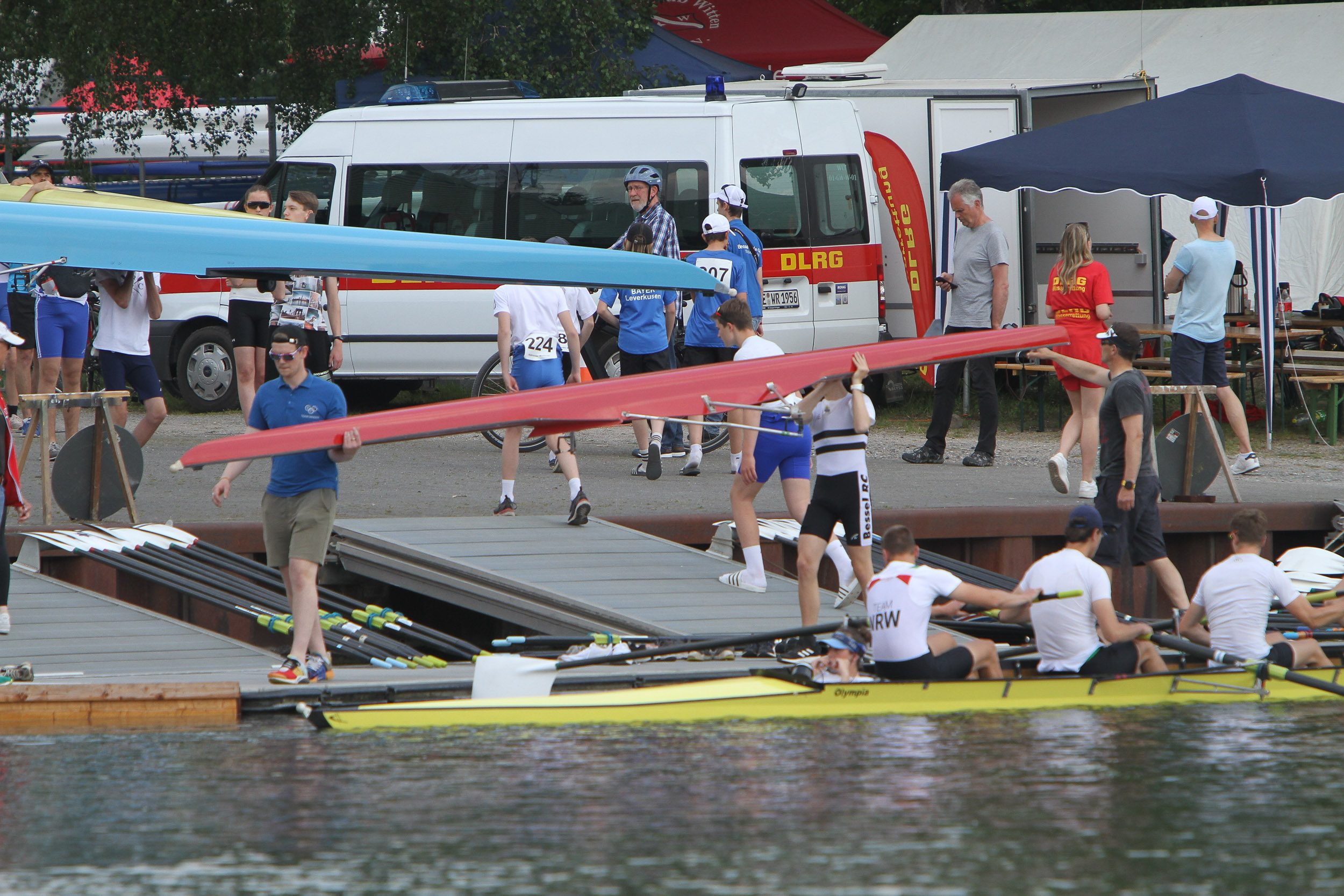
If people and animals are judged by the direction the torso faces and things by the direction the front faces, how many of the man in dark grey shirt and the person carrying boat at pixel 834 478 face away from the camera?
0

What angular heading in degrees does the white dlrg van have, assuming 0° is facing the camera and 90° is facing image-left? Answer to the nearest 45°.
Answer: approximately 135°

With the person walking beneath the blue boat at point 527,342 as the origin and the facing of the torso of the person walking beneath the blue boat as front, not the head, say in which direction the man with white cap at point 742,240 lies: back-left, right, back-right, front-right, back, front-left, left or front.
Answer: front-right

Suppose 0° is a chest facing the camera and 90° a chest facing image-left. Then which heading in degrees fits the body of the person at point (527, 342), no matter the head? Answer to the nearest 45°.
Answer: approximately 180°

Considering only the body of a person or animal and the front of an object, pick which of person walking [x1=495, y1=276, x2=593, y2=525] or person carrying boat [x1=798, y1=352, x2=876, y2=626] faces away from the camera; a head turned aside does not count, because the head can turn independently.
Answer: person walking [x1=495, y1=276, x2=593, y2=525]

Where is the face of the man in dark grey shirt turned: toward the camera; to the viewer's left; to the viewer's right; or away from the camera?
to the viewer's left

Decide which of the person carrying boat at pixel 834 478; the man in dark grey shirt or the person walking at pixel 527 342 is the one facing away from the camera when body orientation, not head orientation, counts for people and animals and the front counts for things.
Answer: the person walking at pixel 527 342

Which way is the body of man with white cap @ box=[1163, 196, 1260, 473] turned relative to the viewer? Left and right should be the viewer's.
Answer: facing away from the viewer and to the left of the viewer

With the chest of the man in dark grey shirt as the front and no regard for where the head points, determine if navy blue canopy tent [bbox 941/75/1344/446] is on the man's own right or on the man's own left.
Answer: on the man's own right

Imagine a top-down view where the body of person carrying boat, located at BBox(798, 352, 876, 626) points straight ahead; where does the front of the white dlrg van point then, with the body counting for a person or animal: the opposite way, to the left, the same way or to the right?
to the right

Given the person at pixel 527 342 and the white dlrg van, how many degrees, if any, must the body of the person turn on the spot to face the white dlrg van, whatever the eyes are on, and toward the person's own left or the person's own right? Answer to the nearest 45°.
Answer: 0° — they already face it

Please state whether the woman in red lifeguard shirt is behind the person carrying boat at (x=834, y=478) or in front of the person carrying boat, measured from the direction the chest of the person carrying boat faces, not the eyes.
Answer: behind

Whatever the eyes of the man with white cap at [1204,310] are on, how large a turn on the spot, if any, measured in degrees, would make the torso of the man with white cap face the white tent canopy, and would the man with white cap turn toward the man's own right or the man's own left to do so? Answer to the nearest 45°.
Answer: approximately 45° to the man's own right

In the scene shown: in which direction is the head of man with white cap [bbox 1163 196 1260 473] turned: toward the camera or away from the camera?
away from the camera

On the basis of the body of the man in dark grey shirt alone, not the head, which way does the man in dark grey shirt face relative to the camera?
to the viewer's left

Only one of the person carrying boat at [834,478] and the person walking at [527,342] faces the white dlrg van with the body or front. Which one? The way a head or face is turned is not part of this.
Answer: the person walking at [527,342]
